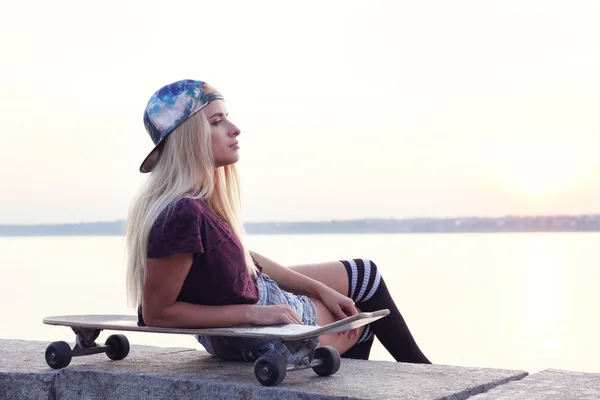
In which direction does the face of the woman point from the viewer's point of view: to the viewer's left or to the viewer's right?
to the viewer's right

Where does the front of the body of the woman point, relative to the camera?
to the viewer's right
